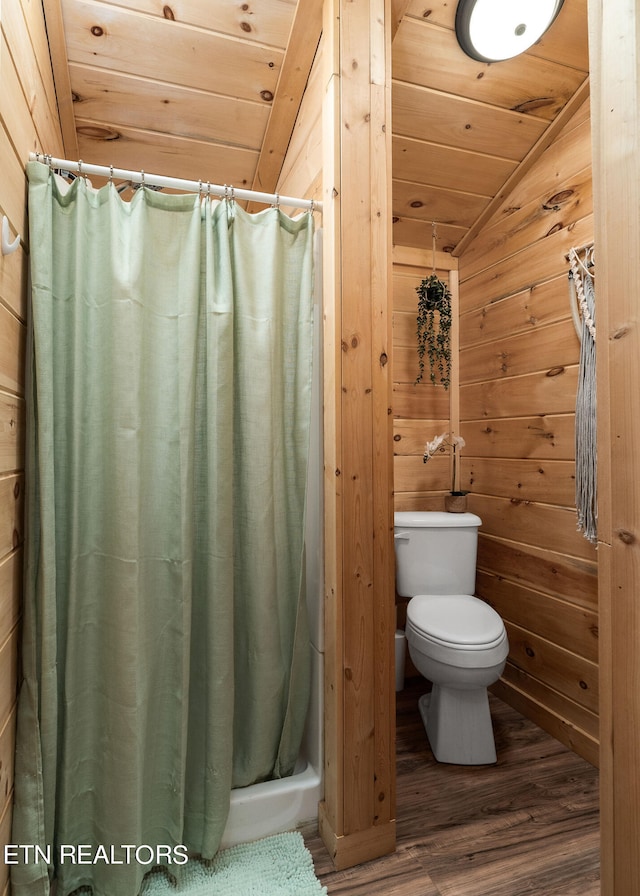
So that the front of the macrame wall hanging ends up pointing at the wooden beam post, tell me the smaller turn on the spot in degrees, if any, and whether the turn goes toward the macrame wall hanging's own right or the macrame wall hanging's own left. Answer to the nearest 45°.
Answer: approximately 45° to the macrame wall hanging's own left

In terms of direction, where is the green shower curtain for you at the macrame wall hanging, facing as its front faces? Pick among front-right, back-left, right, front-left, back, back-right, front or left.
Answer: front-left

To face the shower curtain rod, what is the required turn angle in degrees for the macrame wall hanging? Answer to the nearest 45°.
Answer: approximately 45° to its left

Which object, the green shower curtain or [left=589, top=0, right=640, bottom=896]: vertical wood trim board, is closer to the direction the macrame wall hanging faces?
the green shower curtain

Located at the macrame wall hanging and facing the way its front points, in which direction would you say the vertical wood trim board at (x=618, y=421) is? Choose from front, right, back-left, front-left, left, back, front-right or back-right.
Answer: left

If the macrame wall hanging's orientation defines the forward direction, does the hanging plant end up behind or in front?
in front

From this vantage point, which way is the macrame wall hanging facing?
to the viewer's left
